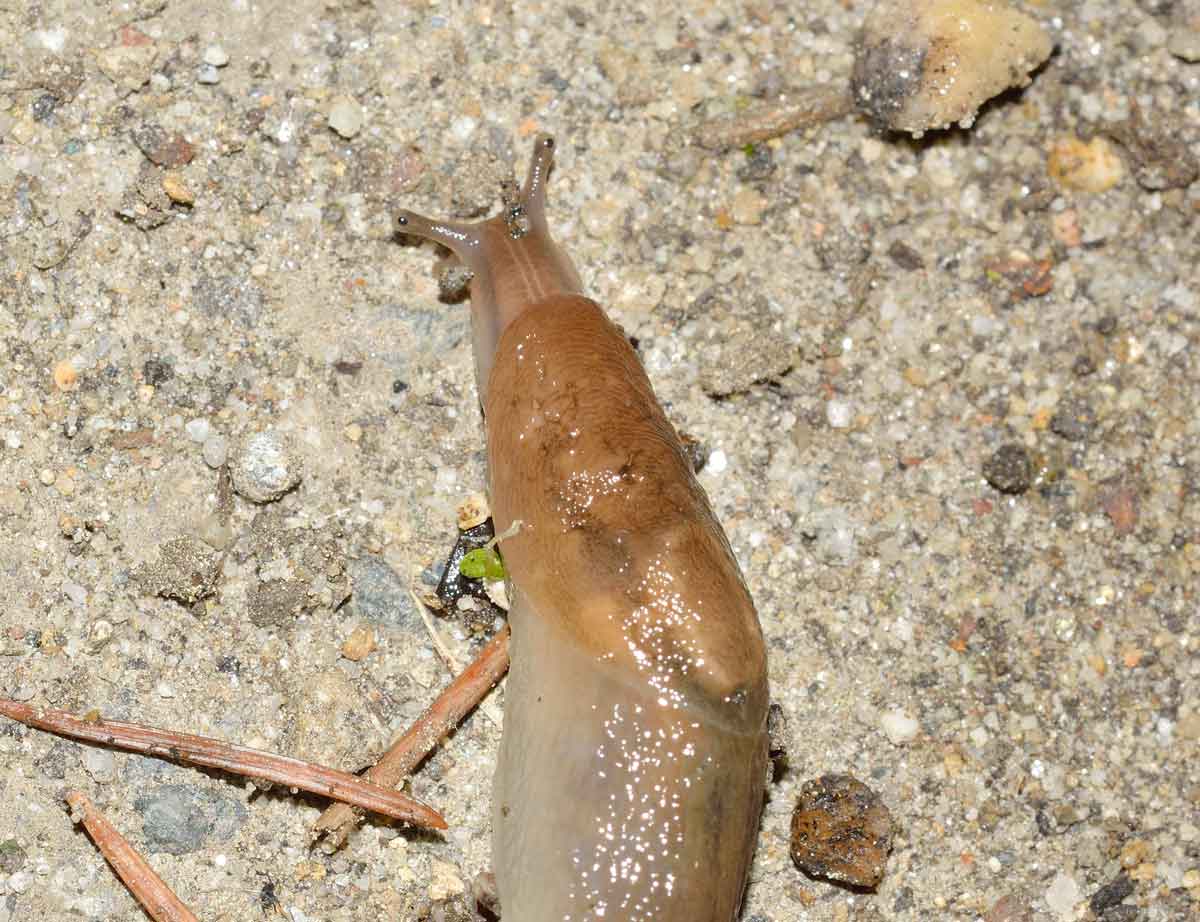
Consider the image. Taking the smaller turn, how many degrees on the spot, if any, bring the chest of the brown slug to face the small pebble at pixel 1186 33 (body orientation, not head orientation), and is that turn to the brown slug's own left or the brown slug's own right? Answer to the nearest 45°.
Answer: approximately 45° to the brown slug's own right

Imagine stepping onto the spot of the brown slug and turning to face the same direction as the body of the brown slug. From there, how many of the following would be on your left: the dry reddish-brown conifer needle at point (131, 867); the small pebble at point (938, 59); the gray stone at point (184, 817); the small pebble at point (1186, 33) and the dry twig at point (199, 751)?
3

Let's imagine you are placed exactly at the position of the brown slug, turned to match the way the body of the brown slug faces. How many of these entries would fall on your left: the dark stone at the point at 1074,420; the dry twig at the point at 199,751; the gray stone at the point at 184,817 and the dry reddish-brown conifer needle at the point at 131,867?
3

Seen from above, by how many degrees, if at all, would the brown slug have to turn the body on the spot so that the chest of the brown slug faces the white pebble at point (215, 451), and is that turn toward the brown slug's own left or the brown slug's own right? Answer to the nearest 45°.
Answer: approximately 45° to the brown slug's own left

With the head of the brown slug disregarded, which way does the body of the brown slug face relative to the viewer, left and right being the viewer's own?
facing away from the viewer

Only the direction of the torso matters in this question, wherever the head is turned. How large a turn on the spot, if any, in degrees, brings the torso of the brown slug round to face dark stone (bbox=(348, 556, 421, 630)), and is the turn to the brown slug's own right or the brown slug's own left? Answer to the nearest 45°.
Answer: approximately 45° to the brown slug's own left

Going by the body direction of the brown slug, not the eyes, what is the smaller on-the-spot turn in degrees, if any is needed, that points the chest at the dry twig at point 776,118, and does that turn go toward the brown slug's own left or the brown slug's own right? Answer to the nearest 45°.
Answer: approximately 45° to the brown slug's own right

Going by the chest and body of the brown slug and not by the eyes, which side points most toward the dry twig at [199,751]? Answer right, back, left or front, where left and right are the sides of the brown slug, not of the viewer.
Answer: left

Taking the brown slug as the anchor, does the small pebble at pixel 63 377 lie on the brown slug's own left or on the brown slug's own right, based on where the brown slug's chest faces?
on the brown slug's own left

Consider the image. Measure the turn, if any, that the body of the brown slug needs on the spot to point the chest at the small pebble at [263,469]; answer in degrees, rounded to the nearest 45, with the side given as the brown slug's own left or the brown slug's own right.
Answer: approximately 45° to the brown slug's own left
